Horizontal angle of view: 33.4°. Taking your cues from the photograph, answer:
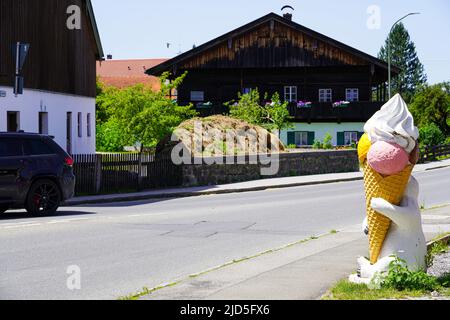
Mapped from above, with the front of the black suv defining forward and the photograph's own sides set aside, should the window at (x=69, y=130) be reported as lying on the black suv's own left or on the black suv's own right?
on the black suv's own right

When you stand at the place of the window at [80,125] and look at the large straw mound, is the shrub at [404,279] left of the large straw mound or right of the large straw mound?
right

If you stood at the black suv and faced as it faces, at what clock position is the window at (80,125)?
The window is roughly at 3 o'clock from the black suv.

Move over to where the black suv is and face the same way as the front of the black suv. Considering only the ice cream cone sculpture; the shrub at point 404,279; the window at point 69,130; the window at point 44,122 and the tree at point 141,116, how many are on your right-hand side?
3

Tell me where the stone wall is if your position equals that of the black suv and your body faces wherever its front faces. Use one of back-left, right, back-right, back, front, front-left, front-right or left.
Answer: back-right

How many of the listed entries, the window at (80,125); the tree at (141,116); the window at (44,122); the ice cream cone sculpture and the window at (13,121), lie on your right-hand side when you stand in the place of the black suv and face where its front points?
4

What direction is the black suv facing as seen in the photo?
to the viewer's left

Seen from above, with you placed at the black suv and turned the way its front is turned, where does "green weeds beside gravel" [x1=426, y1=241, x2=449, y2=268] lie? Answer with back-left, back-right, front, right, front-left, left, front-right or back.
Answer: back-left

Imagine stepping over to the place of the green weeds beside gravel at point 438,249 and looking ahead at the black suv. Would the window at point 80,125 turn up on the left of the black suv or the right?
right

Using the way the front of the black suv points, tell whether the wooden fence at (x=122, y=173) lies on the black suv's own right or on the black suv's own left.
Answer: on the black suv's own right

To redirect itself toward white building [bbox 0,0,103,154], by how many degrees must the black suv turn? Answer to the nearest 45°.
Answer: approximately 90° to its right
